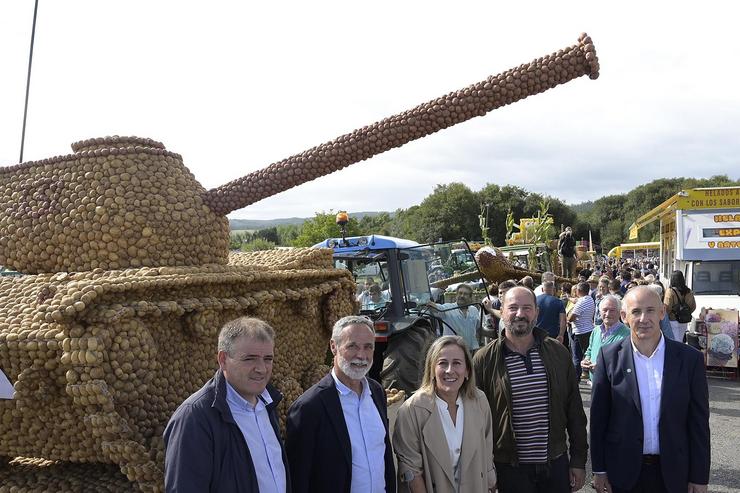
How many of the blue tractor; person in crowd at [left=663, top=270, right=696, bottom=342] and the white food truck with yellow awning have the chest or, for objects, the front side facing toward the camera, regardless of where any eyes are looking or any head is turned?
1

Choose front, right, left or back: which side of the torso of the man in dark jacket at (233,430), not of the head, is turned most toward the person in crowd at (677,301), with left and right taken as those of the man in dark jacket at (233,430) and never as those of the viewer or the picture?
left

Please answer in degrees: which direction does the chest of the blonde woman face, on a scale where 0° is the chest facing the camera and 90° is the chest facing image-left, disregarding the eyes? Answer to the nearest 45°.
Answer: approximately 0°

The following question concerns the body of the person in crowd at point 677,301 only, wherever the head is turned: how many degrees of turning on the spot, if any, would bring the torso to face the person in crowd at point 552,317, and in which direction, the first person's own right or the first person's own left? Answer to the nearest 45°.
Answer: approximately 135° to the first person's own left

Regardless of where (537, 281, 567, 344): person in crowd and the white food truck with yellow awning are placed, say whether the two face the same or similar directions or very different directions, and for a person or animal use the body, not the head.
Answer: very different directions

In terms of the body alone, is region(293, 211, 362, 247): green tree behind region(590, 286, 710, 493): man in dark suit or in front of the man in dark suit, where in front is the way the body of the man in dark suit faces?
behind

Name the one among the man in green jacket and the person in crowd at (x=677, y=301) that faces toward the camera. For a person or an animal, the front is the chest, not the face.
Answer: the man in green jacket

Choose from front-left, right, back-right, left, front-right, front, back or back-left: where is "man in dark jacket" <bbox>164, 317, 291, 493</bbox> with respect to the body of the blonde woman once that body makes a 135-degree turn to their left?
back

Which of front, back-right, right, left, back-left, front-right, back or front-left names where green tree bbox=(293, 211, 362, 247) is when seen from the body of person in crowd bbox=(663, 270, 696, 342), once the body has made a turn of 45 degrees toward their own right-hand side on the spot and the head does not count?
left

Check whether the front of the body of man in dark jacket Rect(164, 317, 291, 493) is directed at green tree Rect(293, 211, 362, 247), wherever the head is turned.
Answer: no

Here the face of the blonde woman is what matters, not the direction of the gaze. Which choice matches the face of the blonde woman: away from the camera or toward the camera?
toward the camera

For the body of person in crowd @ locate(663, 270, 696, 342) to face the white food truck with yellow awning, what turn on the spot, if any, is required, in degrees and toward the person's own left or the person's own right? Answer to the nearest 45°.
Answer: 0° — they already face it

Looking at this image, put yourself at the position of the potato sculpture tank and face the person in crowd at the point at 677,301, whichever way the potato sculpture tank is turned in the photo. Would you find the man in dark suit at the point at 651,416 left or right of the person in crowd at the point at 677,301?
right
